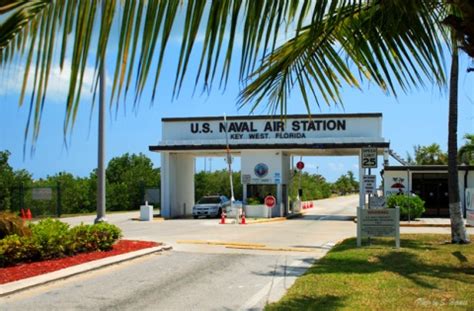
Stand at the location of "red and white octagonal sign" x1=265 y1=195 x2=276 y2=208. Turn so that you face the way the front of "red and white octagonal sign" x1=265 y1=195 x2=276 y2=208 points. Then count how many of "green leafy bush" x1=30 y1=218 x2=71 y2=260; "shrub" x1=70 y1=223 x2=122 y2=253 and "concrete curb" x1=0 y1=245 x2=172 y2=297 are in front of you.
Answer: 3

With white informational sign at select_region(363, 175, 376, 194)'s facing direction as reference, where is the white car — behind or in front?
behind

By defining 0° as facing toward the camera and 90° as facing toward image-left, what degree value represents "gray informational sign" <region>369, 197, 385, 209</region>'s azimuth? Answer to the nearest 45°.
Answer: approximately 0°

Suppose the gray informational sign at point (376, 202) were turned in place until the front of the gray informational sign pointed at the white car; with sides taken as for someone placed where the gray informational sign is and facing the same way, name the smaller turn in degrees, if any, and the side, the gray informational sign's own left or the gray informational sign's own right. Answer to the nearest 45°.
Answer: approximately 135° to the gray informational sign's own right

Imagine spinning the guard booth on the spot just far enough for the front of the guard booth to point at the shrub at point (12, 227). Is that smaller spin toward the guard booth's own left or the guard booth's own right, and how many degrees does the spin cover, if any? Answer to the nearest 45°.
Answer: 0° — it already faces it

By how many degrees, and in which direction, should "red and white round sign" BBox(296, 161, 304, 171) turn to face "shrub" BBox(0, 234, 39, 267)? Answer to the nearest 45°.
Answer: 0° — it already faces it

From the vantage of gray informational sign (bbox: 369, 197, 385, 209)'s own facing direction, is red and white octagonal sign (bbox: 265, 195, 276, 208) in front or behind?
behind

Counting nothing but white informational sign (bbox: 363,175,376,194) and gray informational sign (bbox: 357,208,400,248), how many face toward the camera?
2
